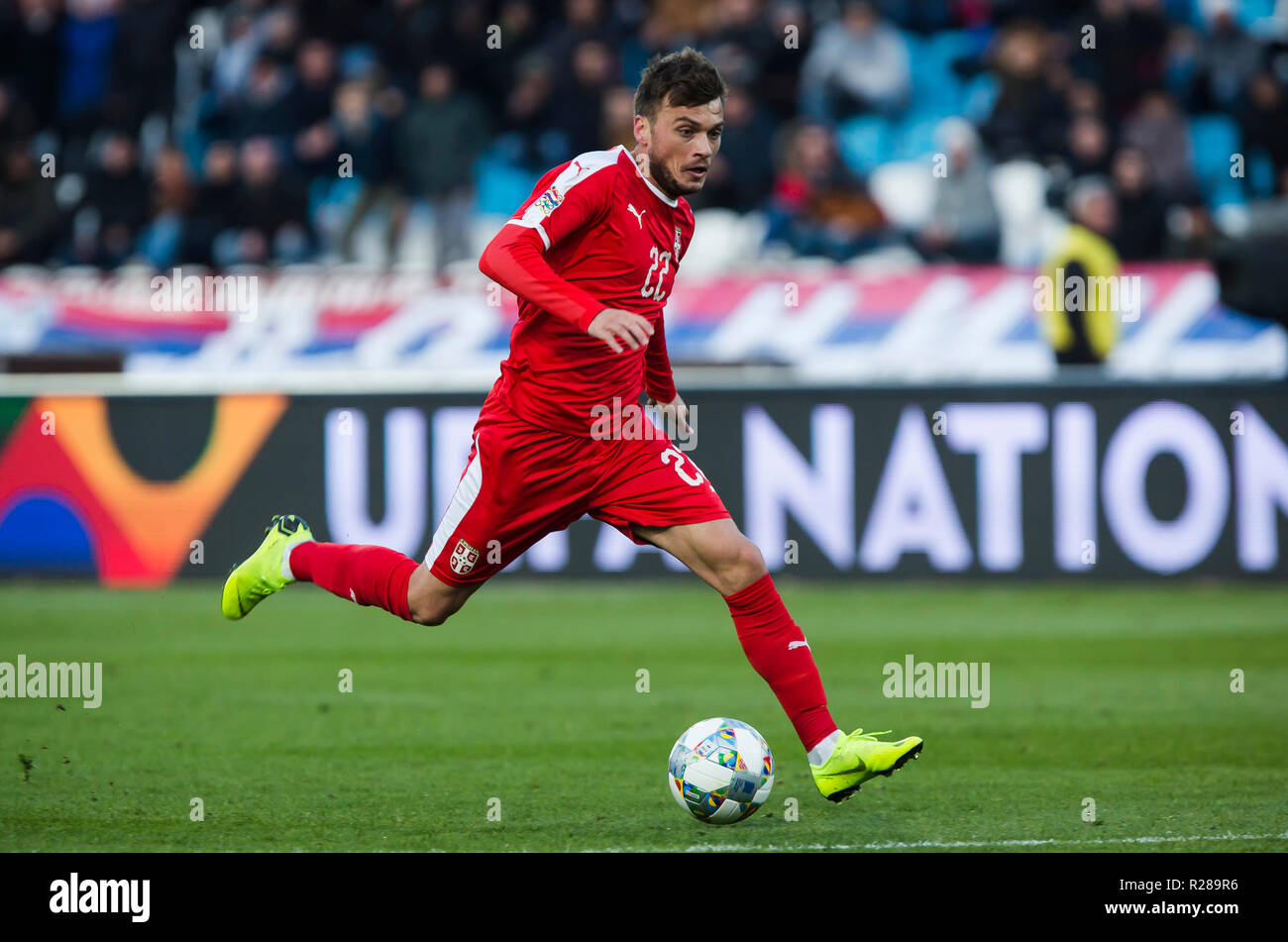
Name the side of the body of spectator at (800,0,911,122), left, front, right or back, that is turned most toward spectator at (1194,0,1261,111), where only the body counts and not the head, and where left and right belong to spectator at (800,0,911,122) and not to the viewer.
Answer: left

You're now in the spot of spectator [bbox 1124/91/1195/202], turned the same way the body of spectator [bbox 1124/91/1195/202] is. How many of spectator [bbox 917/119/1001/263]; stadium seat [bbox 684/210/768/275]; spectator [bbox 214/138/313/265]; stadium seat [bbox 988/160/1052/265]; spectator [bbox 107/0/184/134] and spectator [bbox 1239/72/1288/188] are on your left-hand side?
1

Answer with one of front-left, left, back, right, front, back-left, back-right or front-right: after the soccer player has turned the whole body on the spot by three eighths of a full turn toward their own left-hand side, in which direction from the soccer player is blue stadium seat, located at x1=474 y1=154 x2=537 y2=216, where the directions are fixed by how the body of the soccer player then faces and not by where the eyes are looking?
front

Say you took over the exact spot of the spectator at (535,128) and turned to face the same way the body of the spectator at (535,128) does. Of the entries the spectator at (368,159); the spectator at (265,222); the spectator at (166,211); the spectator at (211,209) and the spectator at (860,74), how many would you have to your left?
1

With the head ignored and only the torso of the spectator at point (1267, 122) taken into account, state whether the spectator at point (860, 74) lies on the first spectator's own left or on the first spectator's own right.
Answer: on the first spectator's own right

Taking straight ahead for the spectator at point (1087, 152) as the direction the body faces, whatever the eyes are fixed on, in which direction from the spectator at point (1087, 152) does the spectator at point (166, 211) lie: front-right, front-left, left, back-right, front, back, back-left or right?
right

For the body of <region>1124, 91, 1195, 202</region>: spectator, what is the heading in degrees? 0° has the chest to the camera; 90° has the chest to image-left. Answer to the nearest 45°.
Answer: approximately 0°

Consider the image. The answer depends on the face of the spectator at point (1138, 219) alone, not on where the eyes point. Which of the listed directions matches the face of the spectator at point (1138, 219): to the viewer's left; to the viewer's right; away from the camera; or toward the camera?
toward the camera

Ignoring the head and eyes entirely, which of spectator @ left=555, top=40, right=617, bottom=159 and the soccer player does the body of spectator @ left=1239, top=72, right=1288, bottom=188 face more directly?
the soccer player

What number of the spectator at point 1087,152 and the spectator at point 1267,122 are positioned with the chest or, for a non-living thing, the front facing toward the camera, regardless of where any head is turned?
2

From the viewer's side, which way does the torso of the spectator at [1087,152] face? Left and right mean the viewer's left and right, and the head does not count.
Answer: facing the viewer

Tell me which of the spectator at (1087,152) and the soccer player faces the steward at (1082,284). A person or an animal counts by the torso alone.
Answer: the spectator at (1087,152)

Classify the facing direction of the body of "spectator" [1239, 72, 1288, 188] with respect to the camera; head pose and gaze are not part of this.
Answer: toward the camera

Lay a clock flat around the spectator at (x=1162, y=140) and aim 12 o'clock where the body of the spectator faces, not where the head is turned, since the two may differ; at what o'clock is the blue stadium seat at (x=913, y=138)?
The blue stadium seat is roughly at 3 o'clock from the spectator.

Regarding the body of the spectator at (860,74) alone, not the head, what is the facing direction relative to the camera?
toward the camera

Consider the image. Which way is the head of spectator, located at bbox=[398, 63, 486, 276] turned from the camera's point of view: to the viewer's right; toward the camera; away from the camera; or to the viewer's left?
toward the camera

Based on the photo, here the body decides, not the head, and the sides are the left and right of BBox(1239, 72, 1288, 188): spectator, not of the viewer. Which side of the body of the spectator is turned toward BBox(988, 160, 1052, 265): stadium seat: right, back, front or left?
right

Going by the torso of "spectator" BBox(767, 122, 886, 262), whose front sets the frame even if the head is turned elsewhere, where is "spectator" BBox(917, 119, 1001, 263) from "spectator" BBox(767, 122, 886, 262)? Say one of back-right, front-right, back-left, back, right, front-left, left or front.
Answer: left

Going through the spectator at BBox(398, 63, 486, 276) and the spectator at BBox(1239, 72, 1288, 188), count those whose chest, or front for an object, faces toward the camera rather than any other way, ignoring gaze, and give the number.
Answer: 2

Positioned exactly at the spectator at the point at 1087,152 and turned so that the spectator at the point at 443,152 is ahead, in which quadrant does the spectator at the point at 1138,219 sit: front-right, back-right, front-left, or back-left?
back-left
